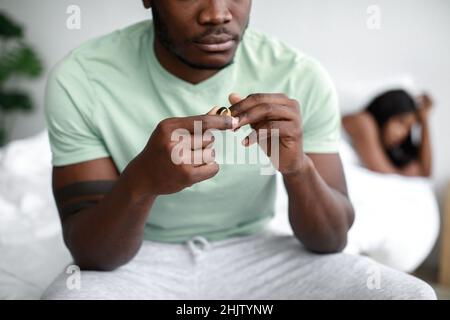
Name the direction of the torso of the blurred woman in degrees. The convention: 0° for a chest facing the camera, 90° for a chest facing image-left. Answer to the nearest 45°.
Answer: approximately 315°

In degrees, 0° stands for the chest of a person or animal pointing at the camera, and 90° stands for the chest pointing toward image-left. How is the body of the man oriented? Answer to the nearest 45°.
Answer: approximately 0°

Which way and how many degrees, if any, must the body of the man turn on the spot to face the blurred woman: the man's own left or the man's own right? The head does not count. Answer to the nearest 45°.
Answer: approximately 135° to the man's own left

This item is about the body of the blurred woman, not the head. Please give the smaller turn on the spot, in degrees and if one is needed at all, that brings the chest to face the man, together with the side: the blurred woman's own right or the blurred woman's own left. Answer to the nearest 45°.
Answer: approximately 45° to the blurred woman's own right

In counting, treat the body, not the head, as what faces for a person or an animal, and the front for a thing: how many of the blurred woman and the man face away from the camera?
0
